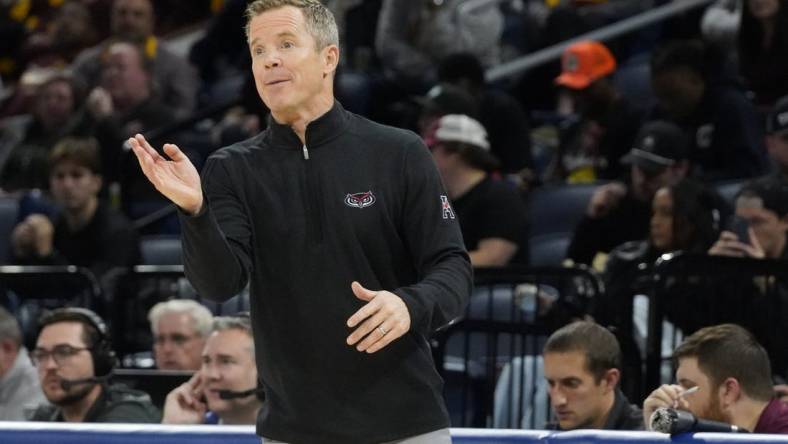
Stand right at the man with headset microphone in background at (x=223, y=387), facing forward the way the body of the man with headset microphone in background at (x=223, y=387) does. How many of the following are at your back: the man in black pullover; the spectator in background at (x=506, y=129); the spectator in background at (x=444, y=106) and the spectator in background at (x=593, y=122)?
3

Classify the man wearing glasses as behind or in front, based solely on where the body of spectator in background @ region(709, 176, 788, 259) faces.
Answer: in front

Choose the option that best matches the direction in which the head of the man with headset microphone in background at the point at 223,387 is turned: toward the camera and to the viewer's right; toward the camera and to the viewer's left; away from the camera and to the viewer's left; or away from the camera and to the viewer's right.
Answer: toward the camera and to the viewer's left

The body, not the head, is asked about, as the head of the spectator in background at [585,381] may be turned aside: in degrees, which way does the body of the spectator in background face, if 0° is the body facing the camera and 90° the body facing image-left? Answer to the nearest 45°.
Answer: approximately 45°

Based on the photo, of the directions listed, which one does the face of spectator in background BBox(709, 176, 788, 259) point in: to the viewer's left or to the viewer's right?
to the viewer's left

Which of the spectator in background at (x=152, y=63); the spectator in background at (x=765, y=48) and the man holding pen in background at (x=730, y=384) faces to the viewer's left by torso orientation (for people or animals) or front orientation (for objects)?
the man holding pen in background at (x=730, y=384)

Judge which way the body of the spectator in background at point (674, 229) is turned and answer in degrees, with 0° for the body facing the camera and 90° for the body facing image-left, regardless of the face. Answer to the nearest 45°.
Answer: approximately 45°

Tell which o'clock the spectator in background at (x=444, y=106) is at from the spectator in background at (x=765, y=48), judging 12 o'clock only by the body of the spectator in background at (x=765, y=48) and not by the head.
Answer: the spectator in background at (x=444, y=106) is roughly at 2 o'clock from the spectator in background at (x=765, y=48).

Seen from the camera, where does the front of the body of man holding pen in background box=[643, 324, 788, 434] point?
to the viewer's left

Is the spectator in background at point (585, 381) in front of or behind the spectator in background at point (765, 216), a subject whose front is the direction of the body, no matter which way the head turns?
in front

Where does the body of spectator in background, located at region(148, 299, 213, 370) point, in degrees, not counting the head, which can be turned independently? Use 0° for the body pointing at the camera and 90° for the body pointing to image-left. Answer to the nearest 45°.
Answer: approximately 45°

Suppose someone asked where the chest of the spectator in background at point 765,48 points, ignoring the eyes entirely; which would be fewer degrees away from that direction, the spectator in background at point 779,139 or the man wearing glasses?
the spectator in background
